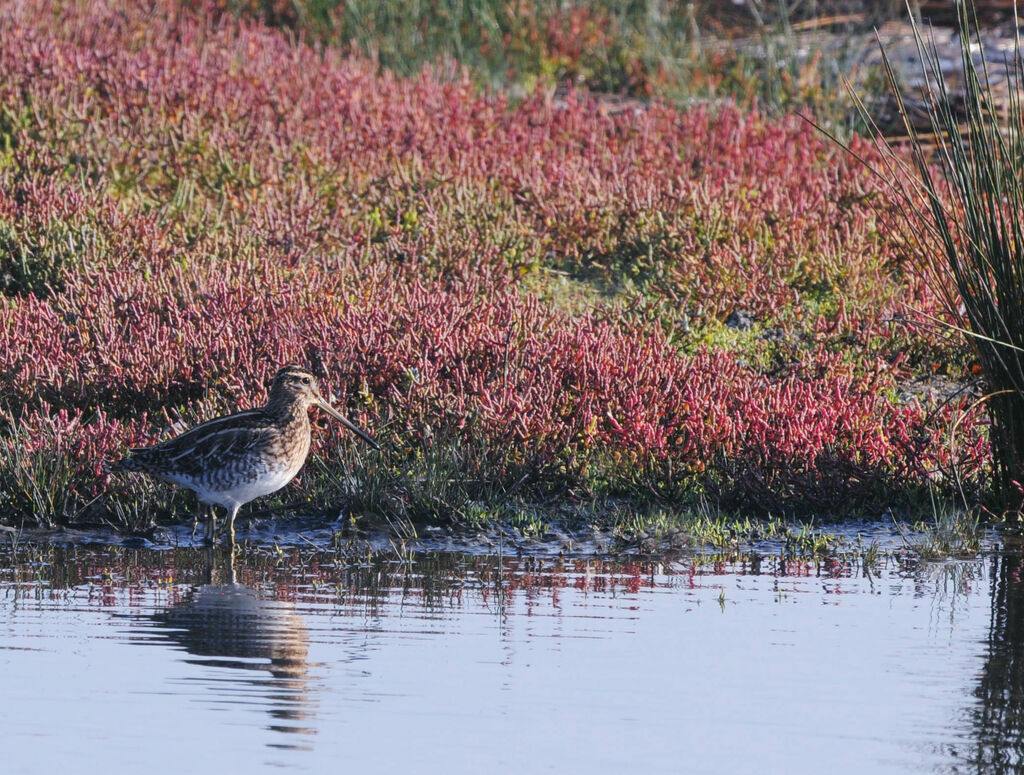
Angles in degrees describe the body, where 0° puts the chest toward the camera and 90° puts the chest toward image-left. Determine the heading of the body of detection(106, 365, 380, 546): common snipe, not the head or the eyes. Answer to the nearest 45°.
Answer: approximately 270°

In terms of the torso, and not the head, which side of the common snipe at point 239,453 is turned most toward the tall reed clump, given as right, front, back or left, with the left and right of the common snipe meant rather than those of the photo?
front
